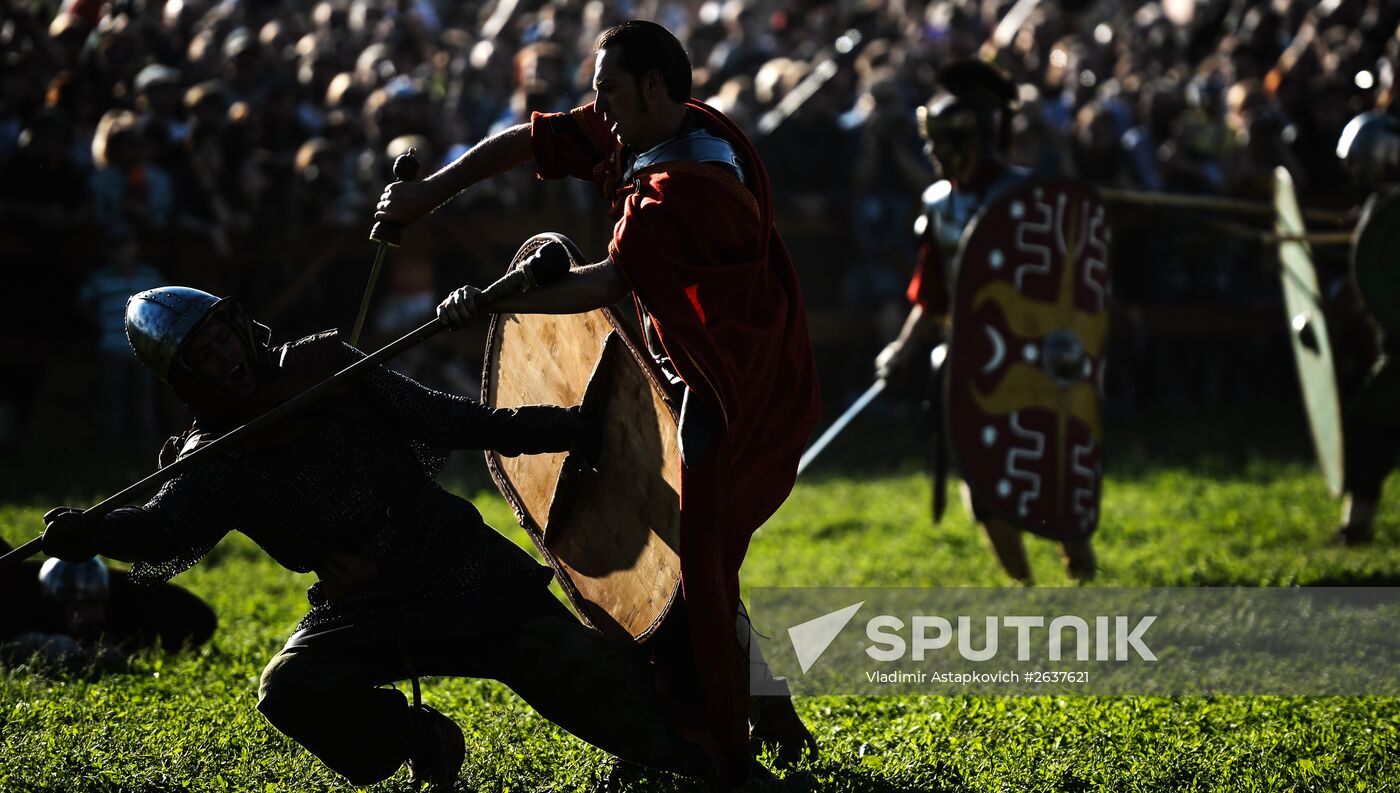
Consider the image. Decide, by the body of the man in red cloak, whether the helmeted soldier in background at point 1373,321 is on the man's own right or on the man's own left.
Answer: on the man's own right

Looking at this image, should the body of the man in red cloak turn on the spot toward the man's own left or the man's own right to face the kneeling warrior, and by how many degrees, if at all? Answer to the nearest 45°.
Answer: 0° — they already face them

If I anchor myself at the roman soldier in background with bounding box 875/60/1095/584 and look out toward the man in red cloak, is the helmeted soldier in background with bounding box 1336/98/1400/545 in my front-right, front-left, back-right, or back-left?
back-left

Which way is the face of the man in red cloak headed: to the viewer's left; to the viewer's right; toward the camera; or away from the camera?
to the viewer's left

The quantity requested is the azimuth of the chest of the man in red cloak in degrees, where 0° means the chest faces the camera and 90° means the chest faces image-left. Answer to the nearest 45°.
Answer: approximately 90°

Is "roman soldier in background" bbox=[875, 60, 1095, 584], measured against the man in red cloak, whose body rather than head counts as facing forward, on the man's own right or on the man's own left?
on the man's own right
